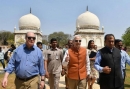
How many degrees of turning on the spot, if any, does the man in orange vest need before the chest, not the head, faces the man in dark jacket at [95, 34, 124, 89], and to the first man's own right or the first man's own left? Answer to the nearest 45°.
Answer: approximately 45° to the first man's own left

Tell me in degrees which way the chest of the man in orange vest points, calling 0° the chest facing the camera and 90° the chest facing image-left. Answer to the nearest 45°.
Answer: approximately 0°

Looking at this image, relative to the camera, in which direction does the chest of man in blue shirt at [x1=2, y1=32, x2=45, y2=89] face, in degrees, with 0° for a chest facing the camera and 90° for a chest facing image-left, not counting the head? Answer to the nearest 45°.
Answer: approximately 0°

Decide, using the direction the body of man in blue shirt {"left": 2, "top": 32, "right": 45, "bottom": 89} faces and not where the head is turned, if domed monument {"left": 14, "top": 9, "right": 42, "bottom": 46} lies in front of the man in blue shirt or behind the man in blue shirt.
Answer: behind

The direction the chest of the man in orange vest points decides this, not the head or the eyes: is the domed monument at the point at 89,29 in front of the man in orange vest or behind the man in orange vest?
behind

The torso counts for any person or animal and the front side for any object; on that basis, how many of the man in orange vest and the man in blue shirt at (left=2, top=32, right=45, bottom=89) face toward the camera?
2
